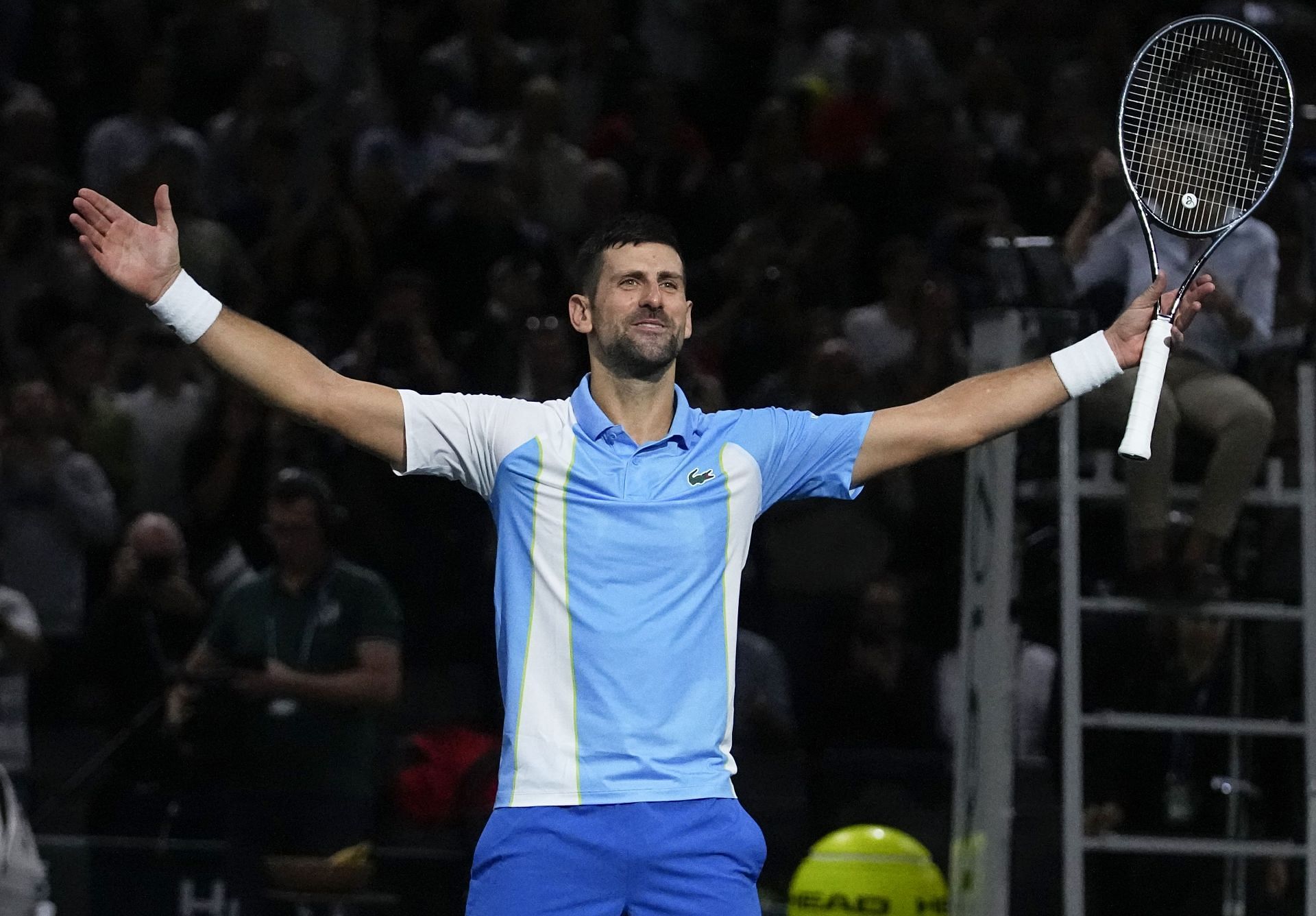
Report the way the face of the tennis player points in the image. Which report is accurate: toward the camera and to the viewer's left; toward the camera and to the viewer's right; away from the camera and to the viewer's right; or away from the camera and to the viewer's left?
toward the camera and to the viewer's right

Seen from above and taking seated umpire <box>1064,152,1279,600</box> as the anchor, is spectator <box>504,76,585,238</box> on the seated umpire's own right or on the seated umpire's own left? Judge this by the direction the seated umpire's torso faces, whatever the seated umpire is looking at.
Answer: on the seated umpire's own right

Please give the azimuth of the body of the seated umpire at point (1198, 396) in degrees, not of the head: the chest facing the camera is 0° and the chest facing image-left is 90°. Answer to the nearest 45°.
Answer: approximately 0°

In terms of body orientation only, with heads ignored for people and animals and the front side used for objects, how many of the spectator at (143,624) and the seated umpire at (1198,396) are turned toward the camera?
2

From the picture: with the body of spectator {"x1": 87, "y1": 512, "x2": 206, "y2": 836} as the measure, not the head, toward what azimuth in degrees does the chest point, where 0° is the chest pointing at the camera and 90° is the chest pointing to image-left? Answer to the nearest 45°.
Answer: approximately 0°

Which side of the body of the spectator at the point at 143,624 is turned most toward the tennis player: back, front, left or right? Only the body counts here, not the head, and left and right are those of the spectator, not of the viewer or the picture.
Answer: front

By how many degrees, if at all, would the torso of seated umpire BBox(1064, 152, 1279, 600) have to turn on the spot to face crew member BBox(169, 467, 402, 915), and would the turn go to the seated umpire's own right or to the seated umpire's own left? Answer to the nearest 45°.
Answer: approximately 90° to the seated umpire's own right
